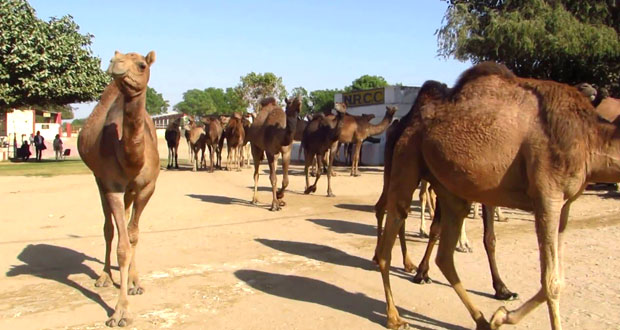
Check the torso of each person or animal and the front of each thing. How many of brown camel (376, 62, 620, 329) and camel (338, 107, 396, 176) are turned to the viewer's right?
2

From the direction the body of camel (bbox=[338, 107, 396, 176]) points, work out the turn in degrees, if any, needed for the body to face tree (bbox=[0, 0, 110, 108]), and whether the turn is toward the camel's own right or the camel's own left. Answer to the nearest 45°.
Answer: approximately 180°

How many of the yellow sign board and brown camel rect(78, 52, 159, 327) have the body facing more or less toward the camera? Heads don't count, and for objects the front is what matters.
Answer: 2

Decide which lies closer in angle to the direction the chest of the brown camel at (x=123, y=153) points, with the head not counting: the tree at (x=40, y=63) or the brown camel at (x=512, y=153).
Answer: the brown camel

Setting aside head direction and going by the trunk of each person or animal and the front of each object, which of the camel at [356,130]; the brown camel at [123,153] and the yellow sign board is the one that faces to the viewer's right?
the camel

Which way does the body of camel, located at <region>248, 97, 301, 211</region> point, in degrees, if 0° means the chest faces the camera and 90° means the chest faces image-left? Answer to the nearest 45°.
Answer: approximately 315°

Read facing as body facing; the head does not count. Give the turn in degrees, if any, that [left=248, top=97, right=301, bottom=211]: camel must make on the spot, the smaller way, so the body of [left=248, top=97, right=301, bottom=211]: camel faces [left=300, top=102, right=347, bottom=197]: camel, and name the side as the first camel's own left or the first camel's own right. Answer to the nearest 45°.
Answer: approximately 135° to the first camel's own left

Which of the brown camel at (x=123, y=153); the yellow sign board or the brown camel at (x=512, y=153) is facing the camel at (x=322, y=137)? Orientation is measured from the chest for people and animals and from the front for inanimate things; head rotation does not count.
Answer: the yellow sign board

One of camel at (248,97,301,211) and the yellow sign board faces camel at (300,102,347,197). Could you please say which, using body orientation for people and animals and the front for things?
the yellow sign board

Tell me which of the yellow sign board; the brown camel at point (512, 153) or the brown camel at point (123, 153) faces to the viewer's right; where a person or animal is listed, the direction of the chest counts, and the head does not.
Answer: the brown camel at point (512, 153)

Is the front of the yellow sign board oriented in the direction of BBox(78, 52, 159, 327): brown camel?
yes

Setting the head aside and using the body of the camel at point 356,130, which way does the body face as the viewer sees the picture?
to the viewer's right
